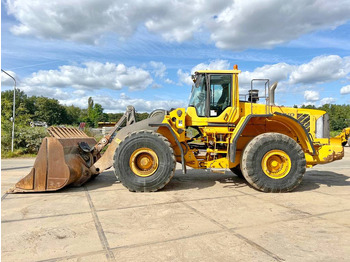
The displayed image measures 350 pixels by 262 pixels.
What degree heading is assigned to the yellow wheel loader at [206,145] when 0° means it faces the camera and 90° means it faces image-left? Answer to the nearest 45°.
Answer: approximately 90°
